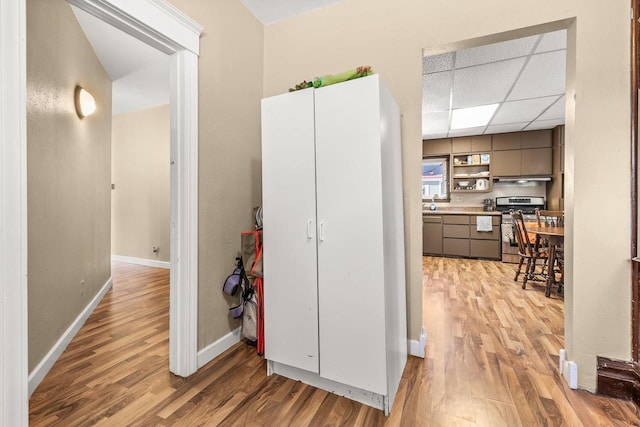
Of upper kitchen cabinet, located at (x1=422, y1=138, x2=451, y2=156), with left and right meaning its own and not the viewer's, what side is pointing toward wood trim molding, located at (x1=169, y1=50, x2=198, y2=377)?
front

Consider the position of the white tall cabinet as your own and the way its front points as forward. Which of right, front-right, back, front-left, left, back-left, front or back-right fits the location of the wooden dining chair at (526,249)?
back

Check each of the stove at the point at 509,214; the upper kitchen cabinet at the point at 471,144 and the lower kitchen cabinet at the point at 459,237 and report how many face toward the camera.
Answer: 3

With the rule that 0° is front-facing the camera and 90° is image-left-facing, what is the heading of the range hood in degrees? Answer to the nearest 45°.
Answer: approximately 0°

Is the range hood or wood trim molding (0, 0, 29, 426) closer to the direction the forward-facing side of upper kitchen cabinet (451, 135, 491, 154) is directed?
the wood trim molding

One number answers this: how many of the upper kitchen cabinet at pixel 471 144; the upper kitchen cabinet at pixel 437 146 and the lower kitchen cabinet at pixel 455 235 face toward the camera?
3

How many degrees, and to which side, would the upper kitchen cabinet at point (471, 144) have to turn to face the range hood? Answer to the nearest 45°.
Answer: approximately 90° to its left

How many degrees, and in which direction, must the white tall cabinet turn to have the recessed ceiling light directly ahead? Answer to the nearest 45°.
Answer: approximately 180°

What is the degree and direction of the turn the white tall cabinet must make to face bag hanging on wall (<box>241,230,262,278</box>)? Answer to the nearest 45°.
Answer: approximately 90° to its right
